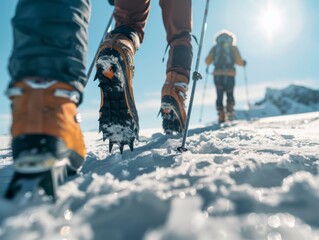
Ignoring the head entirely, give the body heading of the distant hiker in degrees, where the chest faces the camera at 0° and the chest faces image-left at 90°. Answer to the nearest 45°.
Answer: approximately 180°
